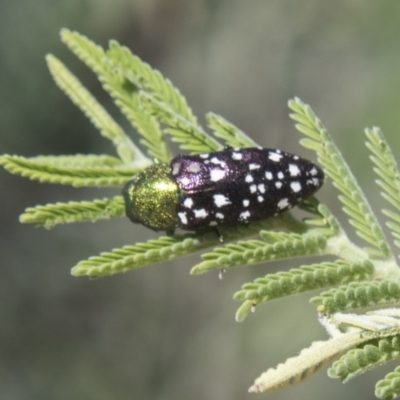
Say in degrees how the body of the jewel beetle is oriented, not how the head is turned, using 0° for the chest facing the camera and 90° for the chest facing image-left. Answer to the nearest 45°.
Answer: approximately 90°

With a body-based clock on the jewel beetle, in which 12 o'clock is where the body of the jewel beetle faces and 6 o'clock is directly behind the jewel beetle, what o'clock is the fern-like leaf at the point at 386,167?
The fern-like leaf is roughly at 7 o'clock from the jewel beetle.

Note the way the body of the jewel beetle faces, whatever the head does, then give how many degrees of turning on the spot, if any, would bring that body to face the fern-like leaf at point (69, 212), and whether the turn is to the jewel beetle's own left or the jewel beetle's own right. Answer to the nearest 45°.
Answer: approximately 45° to the jewel beetle's own left
